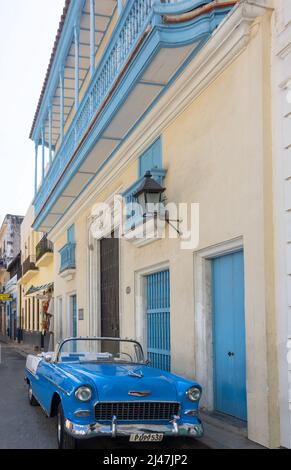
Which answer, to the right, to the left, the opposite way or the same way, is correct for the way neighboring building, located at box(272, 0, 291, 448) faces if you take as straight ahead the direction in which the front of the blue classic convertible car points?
to the right

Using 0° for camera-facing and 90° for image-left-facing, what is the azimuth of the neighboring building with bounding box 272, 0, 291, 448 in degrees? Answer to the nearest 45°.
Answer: approximately 45°

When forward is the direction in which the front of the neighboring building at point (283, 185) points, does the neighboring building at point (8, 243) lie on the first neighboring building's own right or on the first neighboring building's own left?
on the first neighboring building's own right

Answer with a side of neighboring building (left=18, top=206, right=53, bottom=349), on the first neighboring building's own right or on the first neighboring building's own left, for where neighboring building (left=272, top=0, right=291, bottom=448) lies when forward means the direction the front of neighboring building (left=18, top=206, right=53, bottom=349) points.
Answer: on the first neighboring building's own left

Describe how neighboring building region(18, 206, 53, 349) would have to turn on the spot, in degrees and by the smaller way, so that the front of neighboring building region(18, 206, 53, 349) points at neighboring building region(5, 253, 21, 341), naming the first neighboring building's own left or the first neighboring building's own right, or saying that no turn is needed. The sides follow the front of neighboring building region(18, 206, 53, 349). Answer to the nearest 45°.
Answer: approximately 135° to the first neighboring building's own right

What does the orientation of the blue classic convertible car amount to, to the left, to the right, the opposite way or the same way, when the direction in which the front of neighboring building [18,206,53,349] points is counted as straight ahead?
to the left

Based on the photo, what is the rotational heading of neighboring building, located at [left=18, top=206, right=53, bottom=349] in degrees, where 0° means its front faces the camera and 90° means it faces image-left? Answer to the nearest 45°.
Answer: approximately 45°

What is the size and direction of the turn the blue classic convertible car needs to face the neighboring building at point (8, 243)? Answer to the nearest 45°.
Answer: approximately 135° to its left

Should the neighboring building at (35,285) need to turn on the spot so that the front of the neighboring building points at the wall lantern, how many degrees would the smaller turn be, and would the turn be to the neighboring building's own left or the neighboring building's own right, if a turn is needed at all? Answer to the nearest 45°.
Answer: approximately 45° to the neighboring building's own left

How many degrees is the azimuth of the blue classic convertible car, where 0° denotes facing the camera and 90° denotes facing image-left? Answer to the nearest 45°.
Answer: approximately 315°
